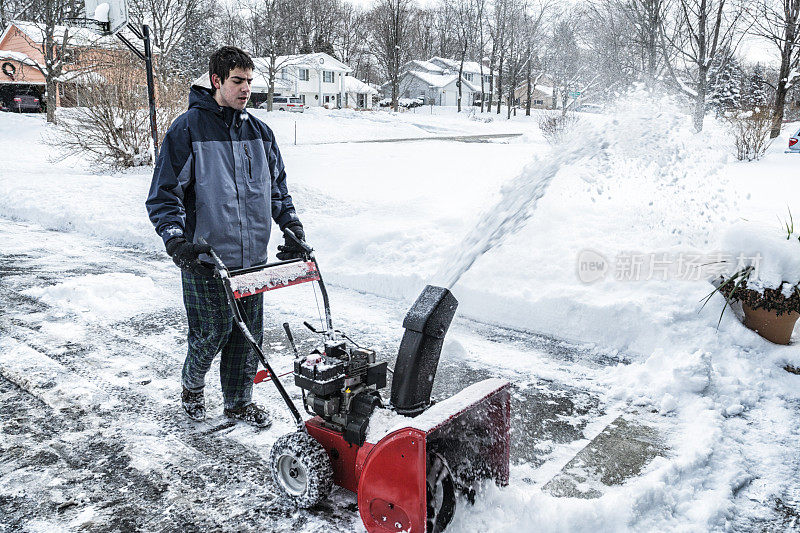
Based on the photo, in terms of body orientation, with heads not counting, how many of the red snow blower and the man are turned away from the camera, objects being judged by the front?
0

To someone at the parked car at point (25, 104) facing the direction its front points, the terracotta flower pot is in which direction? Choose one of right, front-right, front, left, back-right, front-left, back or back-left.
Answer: back

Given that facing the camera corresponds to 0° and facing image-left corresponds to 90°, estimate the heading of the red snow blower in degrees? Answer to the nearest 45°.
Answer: approximately 315°

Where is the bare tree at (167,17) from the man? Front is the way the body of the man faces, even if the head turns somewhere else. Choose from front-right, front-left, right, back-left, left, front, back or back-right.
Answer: back-left

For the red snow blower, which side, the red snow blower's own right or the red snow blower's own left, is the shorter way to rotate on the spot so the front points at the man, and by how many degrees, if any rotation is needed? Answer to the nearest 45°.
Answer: approximately 180°

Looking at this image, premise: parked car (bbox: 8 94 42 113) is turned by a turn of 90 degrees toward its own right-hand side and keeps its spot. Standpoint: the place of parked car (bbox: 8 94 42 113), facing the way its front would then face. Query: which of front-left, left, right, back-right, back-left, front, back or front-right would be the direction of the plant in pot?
right

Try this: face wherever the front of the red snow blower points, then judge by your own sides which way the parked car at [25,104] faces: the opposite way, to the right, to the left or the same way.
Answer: the opposite way

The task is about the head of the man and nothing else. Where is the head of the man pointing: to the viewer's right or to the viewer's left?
to the viewer's right

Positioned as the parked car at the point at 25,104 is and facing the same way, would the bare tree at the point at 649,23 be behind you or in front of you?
behind

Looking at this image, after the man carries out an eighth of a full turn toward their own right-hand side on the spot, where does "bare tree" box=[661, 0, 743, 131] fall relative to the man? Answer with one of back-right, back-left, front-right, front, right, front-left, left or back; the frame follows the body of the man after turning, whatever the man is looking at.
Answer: back-left
